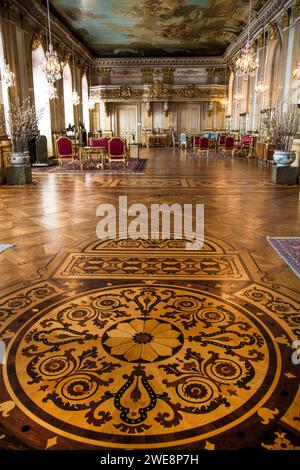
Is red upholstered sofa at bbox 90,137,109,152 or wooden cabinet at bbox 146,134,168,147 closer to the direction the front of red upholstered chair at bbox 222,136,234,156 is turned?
the red upholstered sofa

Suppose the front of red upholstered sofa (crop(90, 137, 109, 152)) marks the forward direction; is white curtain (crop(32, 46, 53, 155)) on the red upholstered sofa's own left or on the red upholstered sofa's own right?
on the red upholstered sofa's own right

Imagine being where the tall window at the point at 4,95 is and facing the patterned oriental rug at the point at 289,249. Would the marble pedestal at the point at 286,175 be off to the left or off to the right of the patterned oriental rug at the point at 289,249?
left

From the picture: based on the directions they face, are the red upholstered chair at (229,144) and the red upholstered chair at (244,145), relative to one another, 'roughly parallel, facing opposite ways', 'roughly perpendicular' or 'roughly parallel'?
roughly parallel

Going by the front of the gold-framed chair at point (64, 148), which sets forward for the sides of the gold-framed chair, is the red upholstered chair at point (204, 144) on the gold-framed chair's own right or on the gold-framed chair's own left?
on the gold-framed chair's own left

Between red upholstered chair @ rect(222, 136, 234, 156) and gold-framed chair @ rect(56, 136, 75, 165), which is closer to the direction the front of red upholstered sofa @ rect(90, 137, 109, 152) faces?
the gold-framed chair

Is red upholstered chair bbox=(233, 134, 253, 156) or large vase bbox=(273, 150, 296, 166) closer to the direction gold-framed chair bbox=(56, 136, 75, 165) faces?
the large vase

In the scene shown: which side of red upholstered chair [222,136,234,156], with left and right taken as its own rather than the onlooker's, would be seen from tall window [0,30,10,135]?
front

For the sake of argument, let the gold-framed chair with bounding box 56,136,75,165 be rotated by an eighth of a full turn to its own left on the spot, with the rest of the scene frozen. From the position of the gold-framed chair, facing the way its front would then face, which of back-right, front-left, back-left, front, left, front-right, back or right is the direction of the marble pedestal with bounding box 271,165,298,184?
front-right
